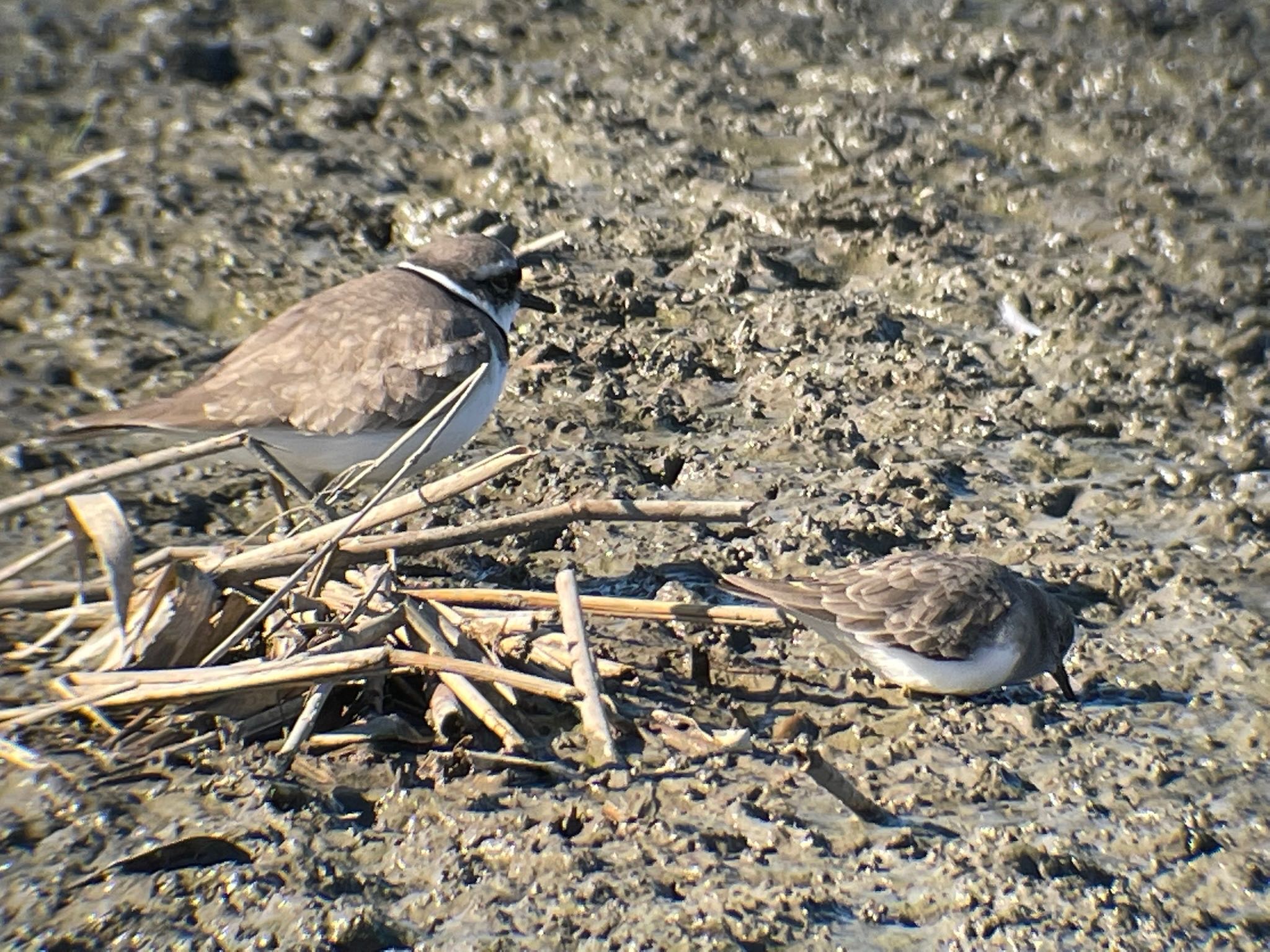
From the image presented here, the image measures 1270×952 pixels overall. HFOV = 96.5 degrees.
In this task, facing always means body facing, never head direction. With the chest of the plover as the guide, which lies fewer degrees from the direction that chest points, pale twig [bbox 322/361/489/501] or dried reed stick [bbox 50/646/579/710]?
the pale twig

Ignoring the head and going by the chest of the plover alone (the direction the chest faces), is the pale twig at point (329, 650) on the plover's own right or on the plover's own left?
on the plover's own right

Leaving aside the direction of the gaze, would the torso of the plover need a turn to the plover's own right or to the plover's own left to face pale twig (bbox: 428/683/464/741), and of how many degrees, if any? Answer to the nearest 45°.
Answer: approximately 90° to the plover's own right

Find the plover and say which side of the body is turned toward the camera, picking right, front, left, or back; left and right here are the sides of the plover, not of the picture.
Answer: right

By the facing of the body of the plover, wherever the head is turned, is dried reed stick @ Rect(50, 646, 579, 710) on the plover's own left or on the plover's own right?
on the plover's own right

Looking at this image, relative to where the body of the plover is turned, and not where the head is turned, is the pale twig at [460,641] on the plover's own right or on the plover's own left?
on the plover's own right

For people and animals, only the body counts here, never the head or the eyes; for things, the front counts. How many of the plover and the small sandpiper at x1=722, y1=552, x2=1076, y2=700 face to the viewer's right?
2

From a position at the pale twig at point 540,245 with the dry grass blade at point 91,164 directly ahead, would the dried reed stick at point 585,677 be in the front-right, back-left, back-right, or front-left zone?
back-left
